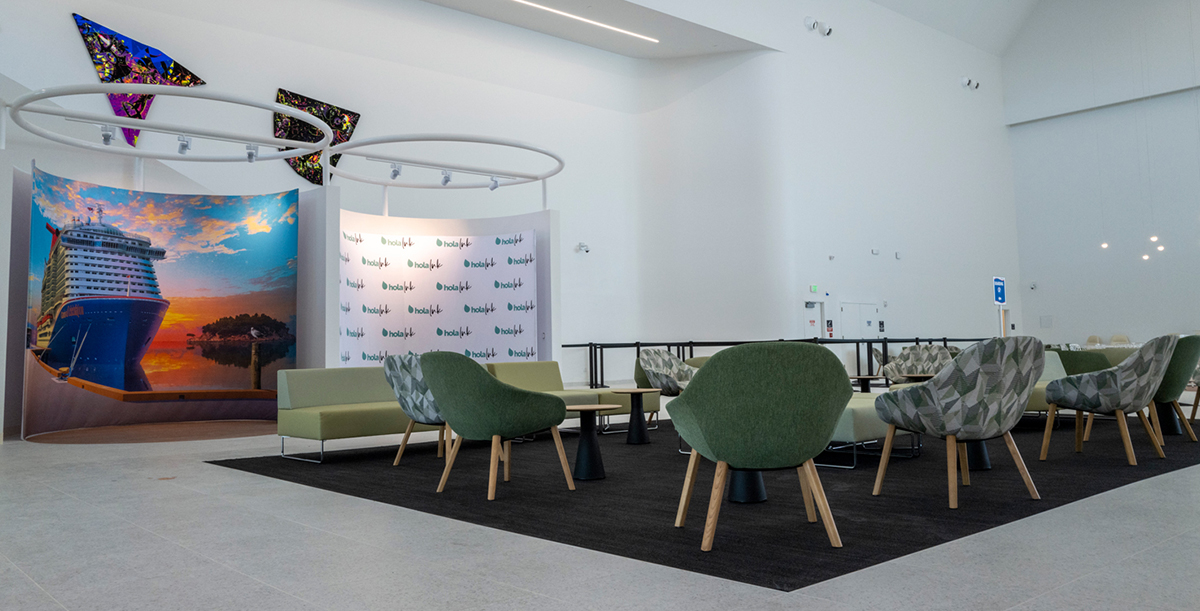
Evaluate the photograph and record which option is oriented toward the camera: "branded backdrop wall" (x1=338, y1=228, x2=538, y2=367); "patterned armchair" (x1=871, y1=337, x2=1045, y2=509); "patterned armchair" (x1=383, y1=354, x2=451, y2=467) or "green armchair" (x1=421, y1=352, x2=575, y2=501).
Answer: the branded backdrop wall

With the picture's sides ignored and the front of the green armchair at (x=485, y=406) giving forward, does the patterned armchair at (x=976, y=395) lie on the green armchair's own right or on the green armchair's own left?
on the green armchair's own right

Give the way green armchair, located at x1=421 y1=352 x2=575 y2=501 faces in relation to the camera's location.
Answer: facing away from the viewer and to the right of the viewer

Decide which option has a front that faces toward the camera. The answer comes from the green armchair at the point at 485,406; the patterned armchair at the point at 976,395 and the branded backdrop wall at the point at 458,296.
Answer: the branded backdrop wall

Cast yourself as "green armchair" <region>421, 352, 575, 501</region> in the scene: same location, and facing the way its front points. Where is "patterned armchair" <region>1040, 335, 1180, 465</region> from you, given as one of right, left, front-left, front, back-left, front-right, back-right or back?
front-right

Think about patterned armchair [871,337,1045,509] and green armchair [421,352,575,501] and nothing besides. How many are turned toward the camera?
0

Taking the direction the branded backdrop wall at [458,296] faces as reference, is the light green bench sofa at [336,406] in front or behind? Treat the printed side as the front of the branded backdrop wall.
in front

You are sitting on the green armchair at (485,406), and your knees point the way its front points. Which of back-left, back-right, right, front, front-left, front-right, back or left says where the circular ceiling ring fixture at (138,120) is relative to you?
left

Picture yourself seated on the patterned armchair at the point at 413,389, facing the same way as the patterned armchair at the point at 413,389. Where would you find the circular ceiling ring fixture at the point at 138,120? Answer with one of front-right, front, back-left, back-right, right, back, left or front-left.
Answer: left
